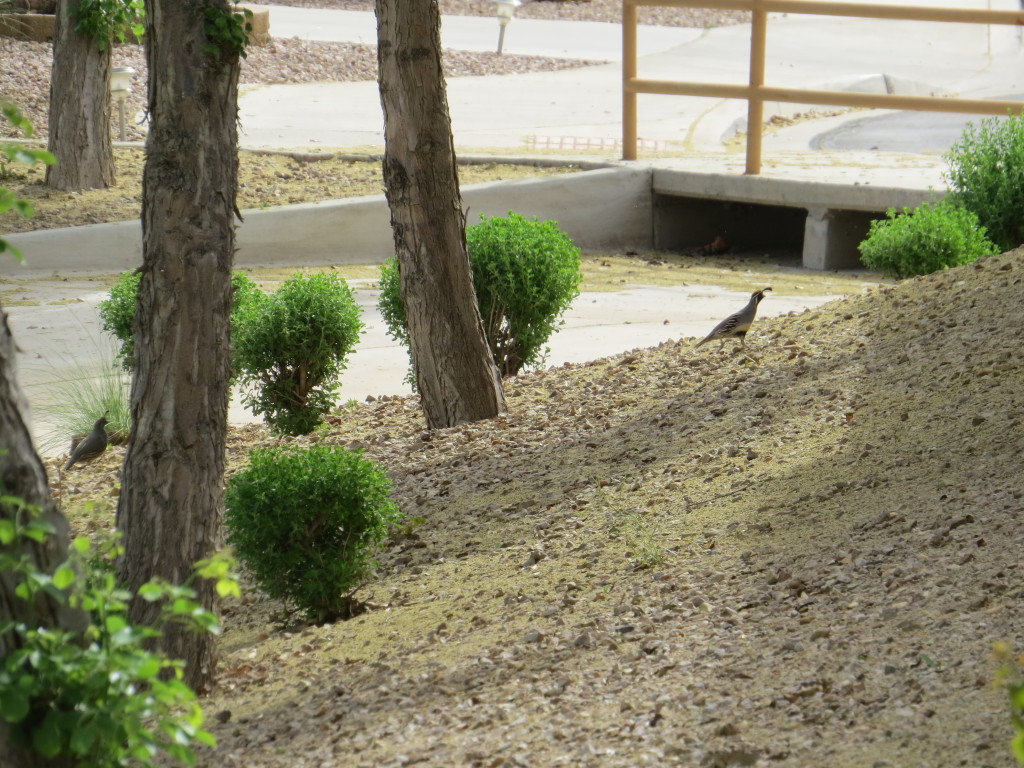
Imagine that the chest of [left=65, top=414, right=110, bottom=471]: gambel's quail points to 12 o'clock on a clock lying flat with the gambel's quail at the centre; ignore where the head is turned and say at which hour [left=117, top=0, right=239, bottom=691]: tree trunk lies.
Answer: The tree trunk is roughly at 3 o'clock from the gambel's quail.

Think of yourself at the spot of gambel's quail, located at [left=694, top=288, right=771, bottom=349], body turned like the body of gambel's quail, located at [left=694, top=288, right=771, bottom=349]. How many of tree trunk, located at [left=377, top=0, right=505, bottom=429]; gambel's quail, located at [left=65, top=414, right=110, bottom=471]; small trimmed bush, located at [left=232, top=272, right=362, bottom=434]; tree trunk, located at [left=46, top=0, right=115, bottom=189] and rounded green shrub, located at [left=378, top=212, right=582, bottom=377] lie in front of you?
0

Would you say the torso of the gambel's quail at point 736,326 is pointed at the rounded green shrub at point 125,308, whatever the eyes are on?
no

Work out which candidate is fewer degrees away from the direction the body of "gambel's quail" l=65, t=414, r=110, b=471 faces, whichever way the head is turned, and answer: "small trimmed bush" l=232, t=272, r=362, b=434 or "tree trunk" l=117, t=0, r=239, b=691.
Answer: the small trimmed bush

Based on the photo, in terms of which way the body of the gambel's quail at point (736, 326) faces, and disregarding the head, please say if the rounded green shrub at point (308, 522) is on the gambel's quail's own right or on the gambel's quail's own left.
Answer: on the gambel's quail's own right

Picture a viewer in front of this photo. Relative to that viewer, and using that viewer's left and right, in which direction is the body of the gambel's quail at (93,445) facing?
facing to the right of the viewer

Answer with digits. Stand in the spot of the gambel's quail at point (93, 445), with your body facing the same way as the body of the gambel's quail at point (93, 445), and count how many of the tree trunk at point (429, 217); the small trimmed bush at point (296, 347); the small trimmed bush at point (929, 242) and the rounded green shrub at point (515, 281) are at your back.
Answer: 0

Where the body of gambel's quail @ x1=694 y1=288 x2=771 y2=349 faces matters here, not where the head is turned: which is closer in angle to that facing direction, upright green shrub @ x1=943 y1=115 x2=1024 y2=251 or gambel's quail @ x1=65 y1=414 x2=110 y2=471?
the upright green shrub

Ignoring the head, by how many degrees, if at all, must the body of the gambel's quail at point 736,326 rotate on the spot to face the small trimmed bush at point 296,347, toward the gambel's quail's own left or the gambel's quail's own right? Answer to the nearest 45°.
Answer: approximately 180°

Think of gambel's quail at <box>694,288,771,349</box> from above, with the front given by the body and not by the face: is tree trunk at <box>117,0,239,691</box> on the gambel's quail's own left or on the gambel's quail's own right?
on the gambel's quail's own right

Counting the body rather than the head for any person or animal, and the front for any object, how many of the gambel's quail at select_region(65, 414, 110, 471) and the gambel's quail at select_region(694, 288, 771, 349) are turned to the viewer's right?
2

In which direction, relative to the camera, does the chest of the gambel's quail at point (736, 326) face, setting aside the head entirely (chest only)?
to the viewer's right

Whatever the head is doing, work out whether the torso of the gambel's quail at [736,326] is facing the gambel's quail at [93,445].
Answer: no

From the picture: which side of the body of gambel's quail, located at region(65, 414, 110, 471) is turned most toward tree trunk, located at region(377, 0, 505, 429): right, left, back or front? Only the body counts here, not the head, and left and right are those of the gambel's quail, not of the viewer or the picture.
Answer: front

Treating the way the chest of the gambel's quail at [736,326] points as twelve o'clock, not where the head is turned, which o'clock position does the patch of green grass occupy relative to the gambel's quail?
The patch of green grass is roughly at 6 o'clock from the gambel's quail.

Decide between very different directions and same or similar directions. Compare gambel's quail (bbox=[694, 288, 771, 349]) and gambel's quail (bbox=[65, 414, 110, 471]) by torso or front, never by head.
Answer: same or similar directions

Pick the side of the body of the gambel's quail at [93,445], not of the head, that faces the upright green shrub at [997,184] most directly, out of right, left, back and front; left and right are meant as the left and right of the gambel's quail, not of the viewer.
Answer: front
